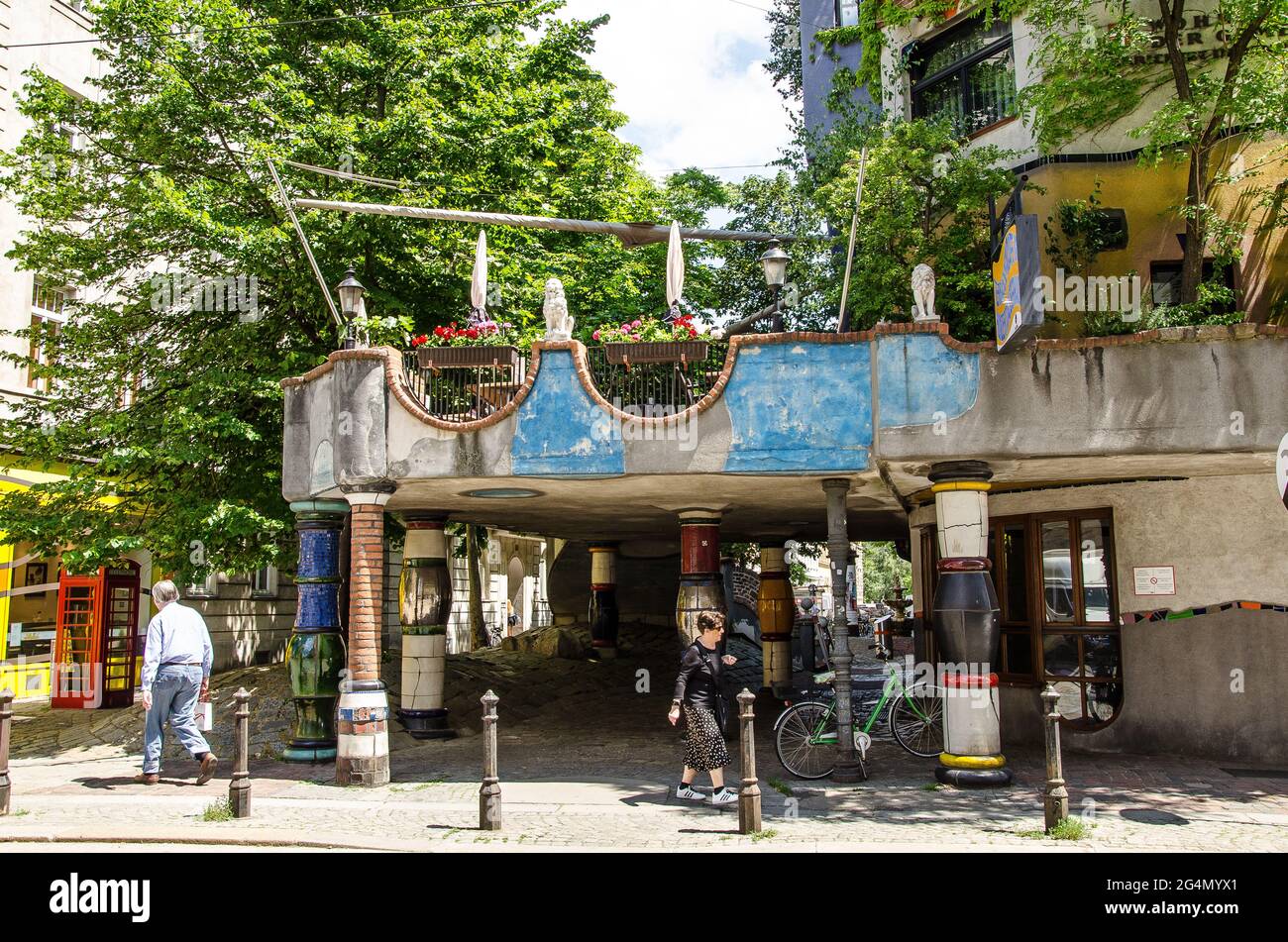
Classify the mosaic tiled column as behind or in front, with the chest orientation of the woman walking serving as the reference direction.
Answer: behind

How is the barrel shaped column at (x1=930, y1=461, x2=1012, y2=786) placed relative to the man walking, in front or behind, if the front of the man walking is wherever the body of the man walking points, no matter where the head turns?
behind

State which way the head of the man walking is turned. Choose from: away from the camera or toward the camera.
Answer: away from the camera

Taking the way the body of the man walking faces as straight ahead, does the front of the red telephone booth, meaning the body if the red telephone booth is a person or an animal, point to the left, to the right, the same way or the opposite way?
the opposite way

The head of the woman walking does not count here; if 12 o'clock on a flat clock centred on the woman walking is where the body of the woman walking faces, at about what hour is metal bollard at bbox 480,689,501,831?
The metal bollard is roughly at 5 o'clock from the woman walking.

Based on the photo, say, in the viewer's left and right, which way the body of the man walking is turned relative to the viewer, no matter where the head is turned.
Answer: facing away from the viewer and to the left of the viewer

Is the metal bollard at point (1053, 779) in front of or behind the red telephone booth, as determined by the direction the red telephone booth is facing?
in front

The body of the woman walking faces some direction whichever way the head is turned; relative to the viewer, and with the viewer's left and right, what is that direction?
facing to the right of the viewer

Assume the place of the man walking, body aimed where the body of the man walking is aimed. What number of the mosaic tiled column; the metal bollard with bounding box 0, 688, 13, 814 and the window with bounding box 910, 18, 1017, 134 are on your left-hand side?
1

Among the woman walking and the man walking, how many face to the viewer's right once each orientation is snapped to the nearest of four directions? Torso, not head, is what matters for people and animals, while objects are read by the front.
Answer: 1

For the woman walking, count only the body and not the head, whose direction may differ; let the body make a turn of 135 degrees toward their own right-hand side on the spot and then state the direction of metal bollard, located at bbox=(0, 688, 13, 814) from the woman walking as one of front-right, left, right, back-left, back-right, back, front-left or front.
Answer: front-right

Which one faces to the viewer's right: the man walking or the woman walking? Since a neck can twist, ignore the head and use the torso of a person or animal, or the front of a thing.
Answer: the woman walking
